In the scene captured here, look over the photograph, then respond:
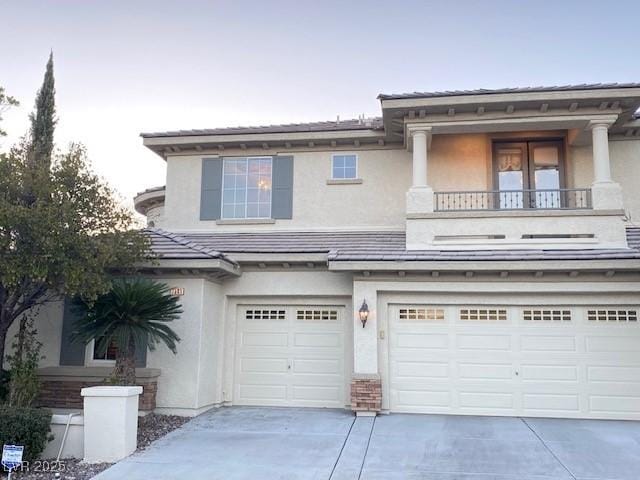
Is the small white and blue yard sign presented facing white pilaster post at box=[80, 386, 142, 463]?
no

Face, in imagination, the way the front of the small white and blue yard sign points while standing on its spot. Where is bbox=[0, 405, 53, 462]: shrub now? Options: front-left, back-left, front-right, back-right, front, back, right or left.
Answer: back

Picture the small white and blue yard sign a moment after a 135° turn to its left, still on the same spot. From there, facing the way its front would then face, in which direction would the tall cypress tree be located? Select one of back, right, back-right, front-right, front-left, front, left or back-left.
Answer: front-left

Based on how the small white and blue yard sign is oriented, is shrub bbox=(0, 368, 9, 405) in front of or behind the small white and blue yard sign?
behind

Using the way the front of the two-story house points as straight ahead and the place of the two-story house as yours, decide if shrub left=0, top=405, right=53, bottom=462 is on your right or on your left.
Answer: on your right

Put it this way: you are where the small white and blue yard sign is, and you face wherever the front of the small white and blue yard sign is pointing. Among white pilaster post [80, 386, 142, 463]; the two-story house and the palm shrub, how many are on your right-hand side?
0

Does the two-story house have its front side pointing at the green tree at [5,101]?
no

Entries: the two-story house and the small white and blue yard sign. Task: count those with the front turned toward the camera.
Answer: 2

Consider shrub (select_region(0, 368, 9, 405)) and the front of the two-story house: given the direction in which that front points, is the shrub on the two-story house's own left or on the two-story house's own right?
on the two-story house's own right

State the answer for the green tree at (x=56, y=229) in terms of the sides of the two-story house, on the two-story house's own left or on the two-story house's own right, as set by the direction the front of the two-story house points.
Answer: on the two-story house's own right

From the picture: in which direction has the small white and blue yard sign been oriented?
toward the camera

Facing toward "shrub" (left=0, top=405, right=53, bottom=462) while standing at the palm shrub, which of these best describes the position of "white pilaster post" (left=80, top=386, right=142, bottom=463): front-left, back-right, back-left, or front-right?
front-left

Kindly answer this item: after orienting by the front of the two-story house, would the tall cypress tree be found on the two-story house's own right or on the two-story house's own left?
on the two-story house's own right

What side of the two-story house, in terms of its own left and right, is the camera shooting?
front
